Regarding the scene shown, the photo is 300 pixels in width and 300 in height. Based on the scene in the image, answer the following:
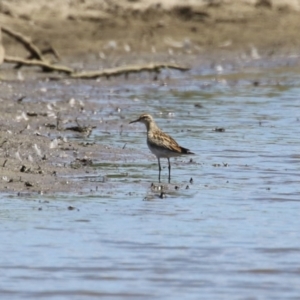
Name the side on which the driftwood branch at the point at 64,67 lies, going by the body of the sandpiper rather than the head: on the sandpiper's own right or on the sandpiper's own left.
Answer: on the sandpiper's own right

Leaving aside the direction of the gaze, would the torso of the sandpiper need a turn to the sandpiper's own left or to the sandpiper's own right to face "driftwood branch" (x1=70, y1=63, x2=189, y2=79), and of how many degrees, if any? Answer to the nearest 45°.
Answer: approximately 90° to the sandpiper's own right

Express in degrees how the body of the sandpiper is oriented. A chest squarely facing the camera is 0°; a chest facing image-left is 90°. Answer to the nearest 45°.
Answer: approximately 90°

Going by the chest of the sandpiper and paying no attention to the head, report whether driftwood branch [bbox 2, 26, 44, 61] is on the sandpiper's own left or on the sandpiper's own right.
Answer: on the sandpiper's own right

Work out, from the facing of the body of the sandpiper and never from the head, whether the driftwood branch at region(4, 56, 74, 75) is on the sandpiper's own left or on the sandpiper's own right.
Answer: on the sandpiper's own right
